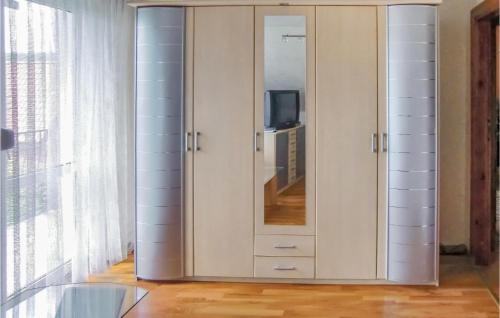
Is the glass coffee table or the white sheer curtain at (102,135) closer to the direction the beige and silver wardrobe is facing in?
the glass coffee table

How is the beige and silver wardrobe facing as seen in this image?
toward the camera

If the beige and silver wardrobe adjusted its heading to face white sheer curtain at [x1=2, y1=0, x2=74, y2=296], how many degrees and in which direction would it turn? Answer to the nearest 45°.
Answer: approximately 45° to its right

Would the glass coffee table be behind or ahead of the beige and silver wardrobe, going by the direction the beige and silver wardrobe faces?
ahead

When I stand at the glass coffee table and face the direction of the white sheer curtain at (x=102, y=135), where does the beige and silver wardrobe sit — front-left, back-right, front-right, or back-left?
front-right

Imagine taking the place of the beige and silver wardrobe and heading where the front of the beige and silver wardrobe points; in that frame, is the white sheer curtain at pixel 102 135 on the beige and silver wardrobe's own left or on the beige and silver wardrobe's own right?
on the beige and silver wardrobe's own right
